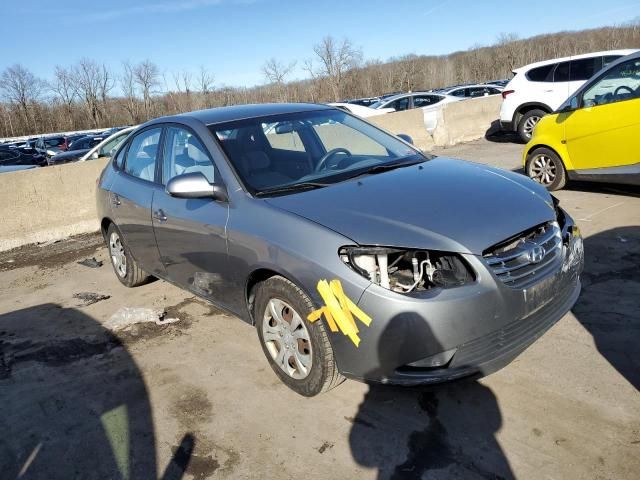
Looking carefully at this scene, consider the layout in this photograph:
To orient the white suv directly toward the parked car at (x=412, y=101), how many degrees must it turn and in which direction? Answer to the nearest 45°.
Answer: approximately 135° to its left

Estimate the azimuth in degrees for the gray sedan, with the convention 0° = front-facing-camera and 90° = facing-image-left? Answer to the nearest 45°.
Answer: approximately 315°

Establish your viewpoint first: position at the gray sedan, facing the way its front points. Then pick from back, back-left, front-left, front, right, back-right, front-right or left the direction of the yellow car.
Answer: left

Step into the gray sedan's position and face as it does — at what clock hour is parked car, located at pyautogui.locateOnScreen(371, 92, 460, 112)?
The parked car is roughly at 8 o'clock from the gray sedan.

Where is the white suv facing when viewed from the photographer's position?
facing to the right of the viewer

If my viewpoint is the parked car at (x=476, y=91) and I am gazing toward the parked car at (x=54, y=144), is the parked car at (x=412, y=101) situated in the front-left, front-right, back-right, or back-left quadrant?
front-left

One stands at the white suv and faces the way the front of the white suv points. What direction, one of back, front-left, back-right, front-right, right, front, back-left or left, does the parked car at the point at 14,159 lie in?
back

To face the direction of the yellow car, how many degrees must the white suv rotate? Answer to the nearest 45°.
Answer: approximately 90° to its right

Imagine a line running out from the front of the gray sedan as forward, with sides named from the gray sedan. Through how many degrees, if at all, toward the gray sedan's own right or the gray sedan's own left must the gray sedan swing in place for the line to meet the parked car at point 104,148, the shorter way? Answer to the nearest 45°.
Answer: approximately 180°

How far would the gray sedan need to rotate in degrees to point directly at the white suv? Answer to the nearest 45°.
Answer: approximately 90° to its left

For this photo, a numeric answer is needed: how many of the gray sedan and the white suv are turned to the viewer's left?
0
